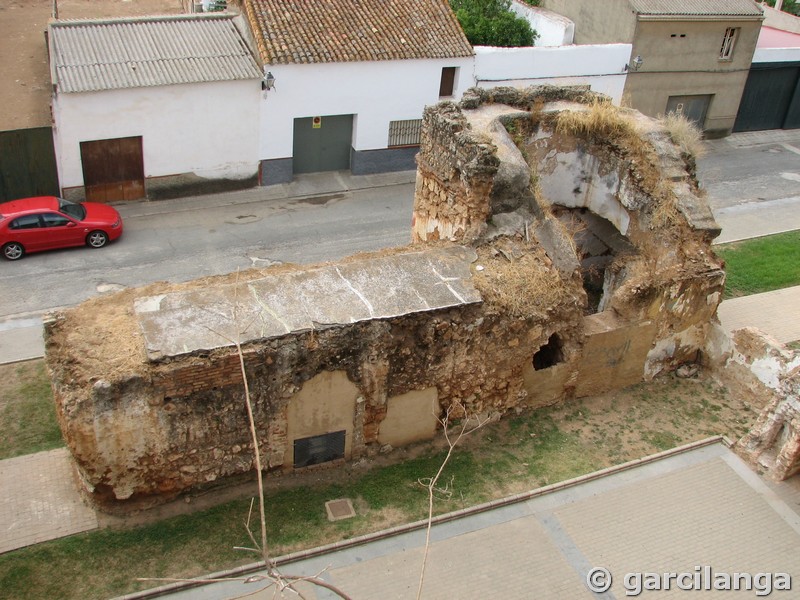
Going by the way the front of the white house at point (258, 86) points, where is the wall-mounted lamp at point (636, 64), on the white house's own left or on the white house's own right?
on the white house's own left

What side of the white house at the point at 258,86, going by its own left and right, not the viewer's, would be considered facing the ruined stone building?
front

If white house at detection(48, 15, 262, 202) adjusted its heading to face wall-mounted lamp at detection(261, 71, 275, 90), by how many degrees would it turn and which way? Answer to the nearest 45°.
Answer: approximately 90° to its left

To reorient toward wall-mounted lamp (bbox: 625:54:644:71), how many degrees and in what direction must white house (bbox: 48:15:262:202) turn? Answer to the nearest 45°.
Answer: approximately 90° to its left

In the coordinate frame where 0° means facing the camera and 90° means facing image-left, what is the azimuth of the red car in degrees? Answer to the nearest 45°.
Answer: approximately 270°

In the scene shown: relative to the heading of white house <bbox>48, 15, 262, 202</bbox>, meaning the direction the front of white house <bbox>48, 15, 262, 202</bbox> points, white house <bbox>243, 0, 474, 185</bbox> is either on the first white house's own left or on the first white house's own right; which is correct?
on the first white house's own left

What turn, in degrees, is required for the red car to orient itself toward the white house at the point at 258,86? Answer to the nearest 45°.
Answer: approximately 45° to its left

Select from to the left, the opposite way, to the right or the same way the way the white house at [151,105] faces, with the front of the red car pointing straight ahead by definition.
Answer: to the right

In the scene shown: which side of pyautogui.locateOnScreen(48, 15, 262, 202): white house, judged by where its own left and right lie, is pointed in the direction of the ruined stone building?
front

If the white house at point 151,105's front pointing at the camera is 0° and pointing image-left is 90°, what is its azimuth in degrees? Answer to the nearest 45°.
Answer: approximately 0°

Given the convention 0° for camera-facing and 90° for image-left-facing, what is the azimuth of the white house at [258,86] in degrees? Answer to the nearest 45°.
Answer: approximately 0°

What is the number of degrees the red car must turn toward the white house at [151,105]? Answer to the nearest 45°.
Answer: approximately 45° to its left

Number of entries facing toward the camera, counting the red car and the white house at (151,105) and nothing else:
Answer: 1

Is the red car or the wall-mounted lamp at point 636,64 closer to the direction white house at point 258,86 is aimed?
the red car
